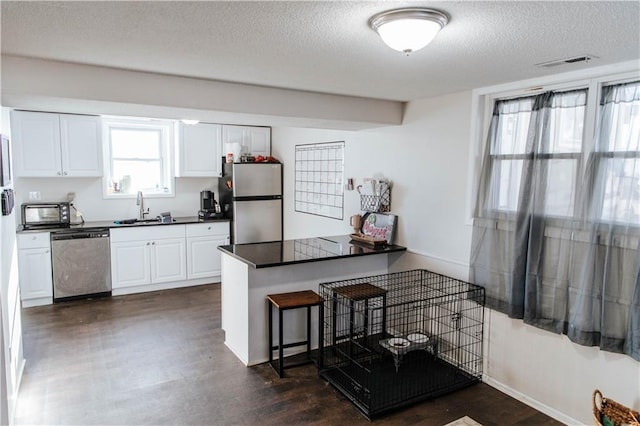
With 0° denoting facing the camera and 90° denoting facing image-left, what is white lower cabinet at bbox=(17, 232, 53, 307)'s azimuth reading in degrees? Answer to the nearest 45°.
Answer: approximately 0°

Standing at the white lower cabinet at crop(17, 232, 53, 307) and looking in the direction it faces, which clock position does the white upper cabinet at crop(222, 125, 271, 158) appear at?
The white upper cabinet is roughly at 9 o'clock from the white lower cabinet.

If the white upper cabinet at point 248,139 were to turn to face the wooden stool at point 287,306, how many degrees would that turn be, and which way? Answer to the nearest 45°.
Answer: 0° — it already faces it

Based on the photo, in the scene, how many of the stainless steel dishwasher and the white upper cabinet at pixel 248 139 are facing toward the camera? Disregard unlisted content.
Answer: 2

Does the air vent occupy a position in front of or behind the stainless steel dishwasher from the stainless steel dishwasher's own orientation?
in front

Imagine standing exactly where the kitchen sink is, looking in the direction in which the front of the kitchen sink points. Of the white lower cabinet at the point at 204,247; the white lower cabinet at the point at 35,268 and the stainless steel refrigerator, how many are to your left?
2

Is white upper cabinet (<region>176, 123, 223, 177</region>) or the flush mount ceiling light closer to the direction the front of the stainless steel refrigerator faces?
the flush mount ceiling light

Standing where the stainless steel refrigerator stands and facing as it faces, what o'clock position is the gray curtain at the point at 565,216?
The gray curtain is roughly at 11 o'clock from the stainless steel refrigerator.

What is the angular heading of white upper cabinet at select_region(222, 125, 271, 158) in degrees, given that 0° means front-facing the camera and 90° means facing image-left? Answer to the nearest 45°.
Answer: approximately 0°

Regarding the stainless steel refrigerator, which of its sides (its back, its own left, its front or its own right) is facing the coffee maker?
right

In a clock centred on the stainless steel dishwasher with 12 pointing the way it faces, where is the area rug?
The area rug is roughly at 11 o'clock from the stainless steel dishwasher.
